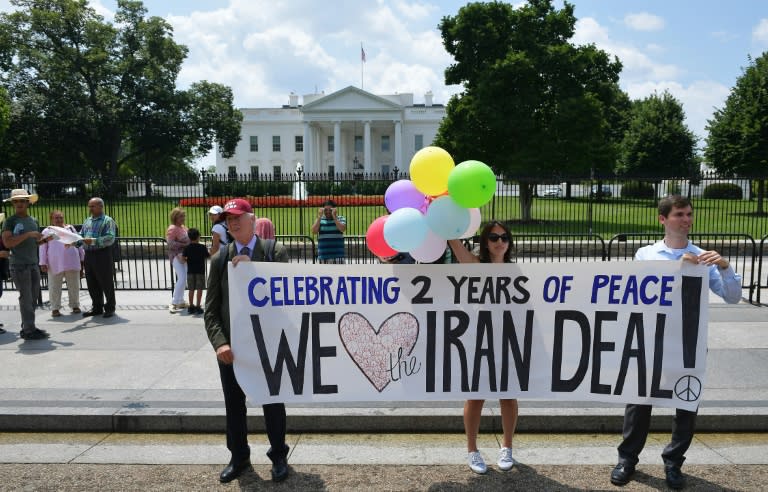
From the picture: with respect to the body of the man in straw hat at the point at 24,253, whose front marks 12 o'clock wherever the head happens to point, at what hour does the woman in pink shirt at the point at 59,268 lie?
The woman in pink shirt is roughly at 8 o'clock from the man in straw hat.

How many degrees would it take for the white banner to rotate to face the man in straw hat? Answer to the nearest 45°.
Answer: approximately 135° to its right

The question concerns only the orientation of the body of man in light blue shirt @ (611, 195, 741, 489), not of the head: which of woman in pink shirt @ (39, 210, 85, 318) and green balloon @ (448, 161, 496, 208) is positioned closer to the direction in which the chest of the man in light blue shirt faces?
the green balloon

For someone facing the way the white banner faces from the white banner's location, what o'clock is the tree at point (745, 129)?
The tree is roughly at 7 o'clock from the white banner.

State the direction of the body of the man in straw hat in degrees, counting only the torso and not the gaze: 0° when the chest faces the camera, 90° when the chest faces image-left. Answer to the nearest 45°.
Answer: approximately 315°

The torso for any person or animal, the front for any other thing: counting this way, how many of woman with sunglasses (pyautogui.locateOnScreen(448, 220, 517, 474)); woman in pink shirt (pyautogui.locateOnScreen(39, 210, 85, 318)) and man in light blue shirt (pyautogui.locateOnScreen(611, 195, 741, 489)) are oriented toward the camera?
3

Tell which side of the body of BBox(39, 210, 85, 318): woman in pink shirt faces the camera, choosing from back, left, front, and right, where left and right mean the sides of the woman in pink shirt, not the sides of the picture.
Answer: front

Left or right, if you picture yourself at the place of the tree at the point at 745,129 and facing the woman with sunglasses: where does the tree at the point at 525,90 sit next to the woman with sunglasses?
right

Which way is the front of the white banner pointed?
toward the camera

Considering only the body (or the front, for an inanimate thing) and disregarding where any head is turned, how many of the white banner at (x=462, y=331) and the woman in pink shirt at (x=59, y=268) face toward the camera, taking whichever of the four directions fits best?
2

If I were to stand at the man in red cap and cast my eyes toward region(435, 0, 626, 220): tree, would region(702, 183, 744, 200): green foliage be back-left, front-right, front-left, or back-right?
front-right
